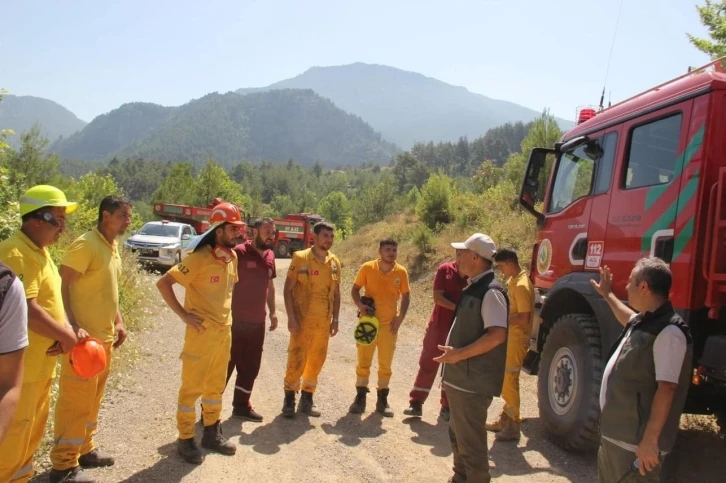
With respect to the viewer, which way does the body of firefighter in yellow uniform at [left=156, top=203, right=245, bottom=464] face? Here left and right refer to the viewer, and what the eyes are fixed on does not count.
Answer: facing the viewer and to the right of the viewer

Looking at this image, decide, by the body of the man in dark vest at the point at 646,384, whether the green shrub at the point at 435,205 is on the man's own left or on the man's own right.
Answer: on the man's own right

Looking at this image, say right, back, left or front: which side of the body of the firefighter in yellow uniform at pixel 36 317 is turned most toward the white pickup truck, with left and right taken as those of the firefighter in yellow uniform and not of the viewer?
left

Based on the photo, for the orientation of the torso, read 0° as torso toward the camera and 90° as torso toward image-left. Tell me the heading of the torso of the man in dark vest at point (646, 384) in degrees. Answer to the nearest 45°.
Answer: approximately 90°

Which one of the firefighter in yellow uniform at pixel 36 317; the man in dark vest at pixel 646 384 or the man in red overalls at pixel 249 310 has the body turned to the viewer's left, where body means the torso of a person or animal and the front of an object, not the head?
the man in dark vest

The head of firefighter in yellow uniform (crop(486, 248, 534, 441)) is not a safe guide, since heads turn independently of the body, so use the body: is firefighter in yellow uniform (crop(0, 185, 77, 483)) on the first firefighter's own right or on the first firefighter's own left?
on the first firefighter's own left

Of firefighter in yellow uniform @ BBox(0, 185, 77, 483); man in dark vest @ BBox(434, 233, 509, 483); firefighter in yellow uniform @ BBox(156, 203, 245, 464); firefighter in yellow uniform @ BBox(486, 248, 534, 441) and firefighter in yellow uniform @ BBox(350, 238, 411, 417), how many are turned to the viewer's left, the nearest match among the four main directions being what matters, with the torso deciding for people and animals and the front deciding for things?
2

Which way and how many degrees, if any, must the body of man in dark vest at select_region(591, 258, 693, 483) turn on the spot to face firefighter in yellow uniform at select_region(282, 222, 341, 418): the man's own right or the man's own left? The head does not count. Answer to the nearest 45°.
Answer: approximately 45° to the man's own right

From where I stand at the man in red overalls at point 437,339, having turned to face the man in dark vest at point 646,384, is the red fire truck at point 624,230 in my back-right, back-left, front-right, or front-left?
front-left

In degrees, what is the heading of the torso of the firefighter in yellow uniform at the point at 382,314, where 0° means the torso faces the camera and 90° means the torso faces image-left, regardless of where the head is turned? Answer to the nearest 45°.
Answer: approximately 0°

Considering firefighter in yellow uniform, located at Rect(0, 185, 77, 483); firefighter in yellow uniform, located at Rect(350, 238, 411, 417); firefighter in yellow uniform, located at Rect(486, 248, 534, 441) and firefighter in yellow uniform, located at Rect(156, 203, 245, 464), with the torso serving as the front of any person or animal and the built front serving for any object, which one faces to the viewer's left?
firefighter in yellow uniform, located at Rect(486, 248, 534, 441)

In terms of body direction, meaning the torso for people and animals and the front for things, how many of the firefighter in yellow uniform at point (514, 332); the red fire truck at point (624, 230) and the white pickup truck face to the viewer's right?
0

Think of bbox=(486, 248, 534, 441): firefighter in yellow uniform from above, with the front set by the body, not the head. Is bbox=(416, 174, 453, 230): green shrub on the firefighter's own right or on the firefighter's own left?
on the firefighter's own right

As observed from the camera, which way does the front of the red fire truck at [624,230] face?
facing away from the viewer and to the left of the viewer

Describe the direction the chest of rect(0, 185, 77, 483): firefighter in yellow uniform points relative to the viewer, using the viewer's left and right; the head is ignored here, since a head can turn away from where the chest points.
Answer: facing to the right of the viewer

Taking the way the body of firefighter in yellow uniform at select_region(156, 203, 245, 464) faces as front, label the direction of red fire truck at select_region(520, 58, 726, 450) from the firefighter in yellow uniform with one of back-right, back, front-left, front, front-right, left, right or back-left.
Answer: front-left

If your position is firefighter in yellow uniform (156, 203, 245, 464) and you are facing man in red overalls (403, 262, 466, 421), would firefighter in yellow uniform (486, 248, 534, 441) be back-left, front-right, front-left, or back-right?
front-right
